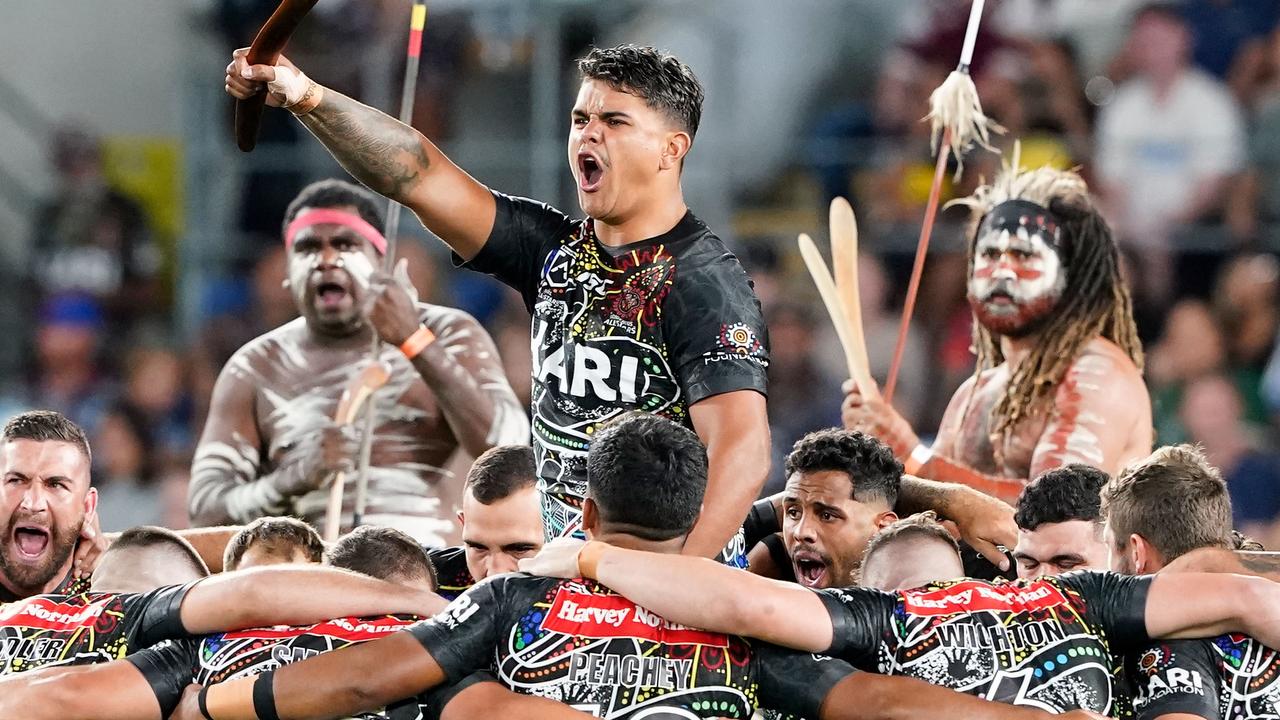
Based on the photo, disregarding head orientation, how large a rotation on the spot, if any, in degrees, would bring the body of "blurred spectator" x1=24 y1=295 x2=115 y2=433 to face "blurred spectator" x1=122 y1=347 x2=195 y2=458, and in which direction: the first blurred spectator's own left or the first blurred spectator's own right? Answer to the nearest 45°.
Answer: approximately 45° to the first blurred spectator's own left

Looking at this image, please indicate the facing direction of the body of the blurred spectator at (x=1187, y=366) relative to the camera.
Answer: toward the camera

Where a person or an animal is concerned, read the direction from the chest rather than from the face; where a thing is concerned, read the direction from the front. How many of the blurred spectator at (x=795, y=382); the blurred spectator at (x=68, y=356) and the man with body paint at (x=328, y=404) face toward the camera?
3

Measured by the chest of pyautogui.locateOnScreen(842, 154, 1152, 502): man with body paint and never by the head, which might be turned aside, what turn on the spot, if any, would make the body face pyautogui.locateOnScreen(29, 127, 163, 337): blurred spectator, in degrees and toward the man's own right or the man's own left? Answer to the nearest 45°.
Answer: approximately 90° to the man's own right

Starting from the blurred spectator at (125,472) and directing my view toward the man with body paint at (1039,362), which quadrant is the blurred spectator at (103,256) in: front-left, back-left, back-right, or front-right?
back-left

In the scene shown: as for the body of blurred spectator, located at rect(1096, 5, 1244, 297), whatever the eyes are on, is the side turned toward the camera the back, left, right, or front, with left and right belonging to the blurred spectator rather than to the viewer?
front

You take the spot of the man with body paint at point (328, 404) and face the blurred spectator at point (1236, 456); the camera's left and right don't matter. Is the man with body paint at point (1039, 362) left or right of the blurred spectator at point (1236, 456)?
right

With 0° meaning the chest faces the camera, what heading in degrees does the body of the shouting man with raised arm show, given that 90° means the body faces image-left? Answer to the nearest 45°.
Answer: approximately 45°

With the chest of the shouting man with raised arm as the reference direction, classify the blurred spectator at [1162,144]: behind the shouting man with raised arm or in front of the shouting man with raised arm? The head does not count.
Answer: behind

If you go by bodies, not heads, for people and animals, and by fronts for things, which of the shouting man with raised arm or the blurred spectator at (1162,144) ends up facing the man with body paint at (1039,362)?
the blurred spectator

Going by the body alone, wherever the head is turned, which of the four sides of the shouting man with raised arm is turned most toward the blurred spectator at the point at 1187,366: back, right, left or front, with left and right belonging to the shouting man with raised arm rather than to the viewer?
back

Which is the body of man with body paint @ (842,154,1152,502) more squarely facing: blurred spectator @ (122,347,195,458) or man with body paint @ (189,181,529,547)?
the man with body paint

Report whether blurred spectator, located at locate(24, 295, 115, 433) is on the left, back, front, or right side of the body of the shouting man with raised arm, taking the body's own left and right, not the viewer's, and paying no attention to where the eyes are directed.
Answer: right
